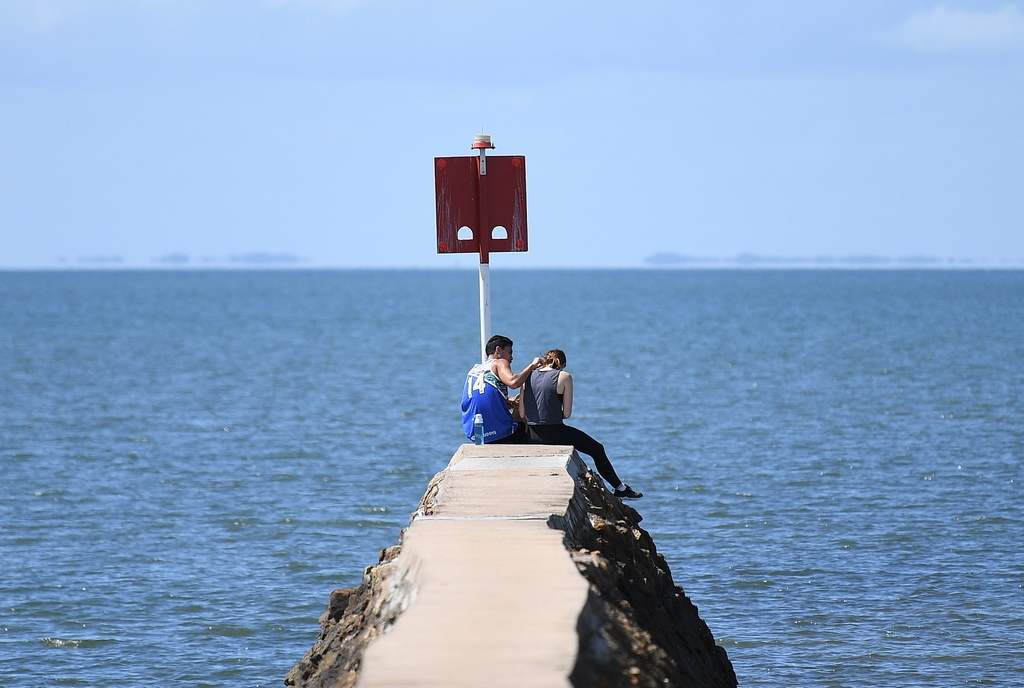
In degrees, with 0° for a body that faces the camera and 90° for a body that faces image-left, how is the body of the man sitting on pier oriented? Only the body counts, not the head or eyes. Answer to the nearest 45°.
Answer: approximately 225°
